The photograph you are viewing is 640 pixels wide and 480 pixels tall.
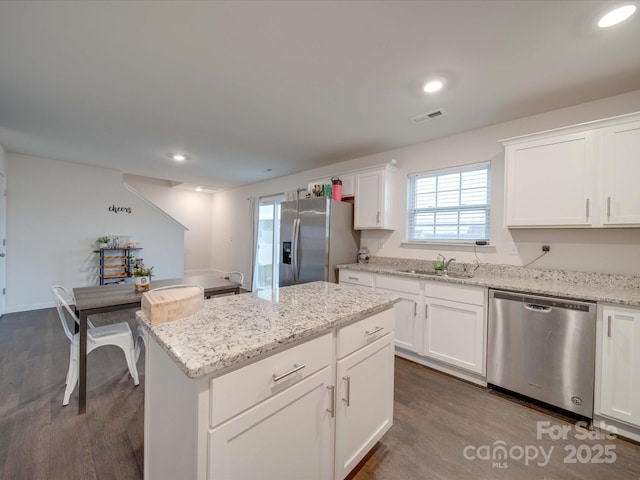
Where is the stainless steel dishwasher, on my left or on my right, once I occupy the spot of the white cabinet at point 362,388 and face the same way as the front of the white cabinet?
on my left

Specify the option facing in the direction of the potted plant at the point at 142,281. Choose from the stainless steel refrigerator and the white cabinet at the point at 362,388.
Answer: the stainless steel refrigerator

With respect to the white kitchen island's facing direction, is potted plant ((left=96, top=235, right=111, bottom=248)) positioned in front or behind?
behind

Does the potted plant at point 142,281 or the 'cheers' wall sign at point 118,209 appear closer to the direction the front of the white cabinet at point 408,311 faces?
the potted plant

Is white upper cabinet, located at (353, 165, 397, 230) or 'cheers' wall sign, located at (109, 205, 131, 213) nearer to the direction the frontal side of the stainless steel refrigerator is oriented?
the 'cheers' wall sign

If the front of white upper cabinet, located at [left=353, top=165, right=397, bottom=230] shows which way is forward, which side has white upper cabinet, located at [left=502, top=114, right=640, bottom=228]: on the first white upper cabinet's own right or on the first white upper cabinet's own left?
on the first white upper cabinet's own left

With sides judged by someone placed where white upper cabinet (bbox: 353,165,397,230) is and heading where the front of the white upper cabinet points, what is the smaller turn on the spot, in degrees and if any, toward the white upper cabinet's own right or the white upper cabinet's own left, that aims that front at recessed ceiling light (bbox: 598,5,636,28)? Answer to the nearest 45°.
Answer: approximately 90° to the white upper cabinet's own left

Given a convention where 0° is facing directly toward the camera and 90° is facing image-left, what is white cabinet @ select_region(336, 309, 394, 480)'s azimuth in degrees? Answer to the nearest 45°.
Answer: approximately 315°

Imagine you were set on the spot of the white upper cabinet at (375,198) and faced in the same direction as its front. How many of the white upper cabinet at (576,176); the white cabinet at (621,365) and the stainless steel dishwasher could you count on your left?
3

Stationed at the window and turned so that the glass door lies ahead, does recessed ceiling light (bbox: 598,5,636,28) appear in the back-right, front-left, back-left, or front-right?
back-left

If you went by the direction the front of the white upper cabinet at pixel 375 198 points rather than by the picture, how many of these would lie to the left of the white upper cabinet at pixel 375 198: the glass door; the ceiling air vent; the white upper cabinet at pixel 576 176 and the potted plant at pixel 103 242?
2
